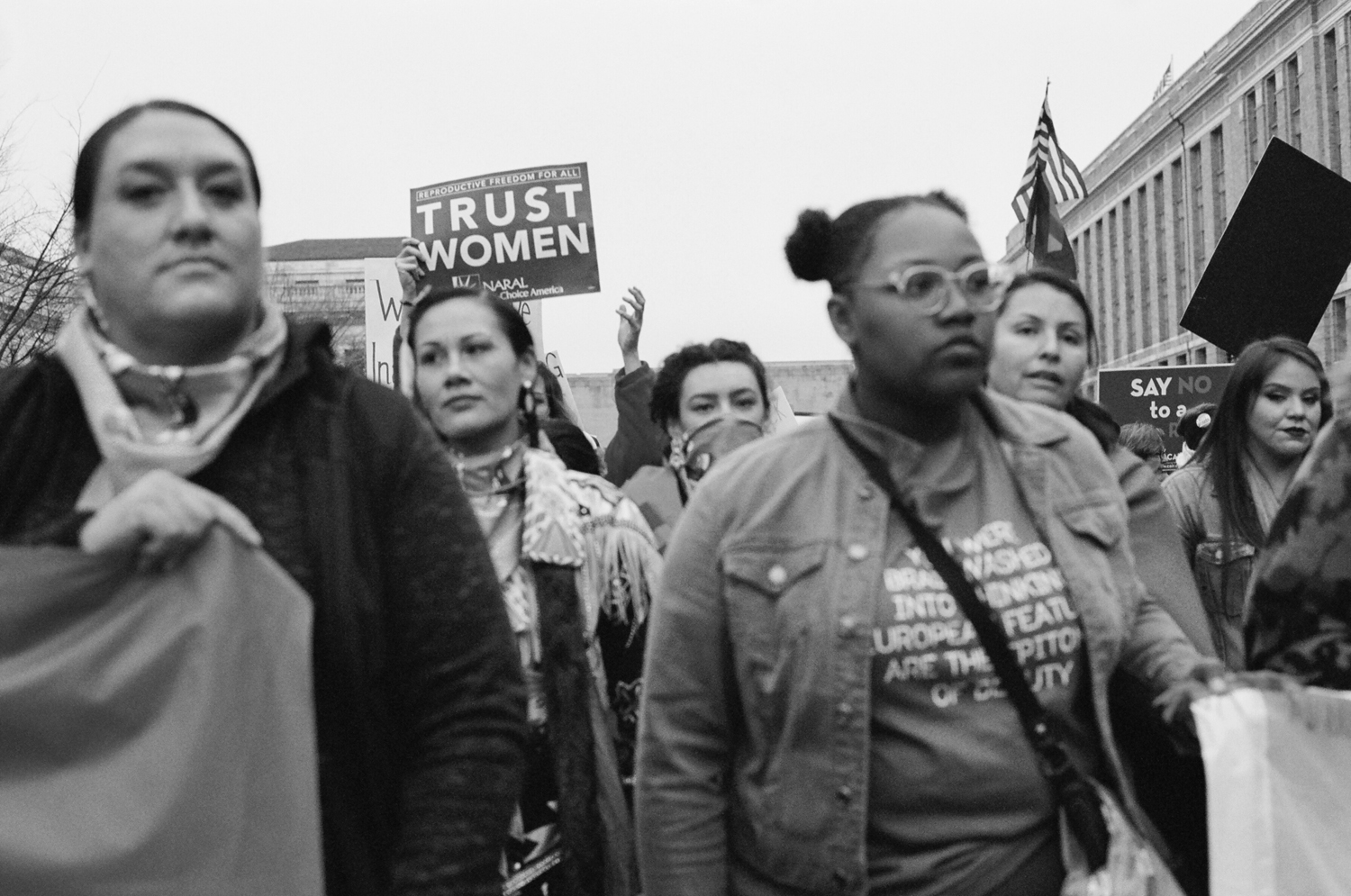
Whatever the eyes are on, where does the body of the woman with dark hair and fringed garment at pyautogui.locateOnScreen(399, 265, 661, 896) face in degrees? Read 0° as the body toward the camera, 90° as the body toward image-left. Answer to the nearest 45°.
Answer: approximately 45°

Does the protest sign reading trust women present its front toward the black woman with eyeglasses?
yes

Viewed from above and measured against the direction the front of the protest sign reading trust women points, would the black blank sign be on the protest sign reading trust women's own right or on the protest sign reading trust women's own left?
on the protest sign reading trust women's own left

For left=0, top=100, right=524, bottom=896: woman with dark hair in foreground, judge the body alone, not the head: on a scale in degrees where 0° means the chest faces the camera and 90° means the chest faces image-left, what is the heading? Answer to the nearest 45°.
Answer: approximately 0°

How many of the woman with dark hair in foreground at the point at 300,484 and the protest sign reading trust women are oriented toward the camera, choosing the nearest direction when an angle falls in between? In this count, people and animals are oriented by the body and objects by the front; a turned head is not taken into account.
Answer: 2

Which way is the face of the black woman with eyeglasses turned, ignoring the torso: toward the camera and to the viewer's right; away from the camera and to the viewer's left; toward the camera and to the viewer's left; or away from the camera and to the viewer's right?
toward the camera and to the viewer's right

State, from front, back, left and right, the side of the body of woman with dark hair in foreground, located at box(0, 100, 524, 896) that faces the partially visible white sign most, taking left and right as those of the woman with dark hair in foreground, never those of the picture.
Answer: back
